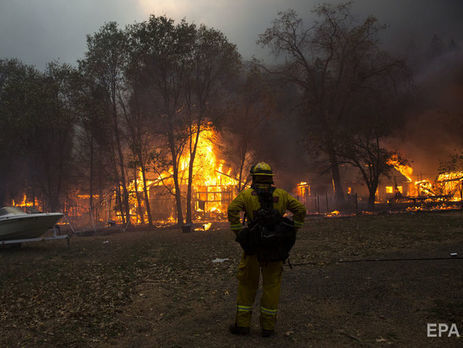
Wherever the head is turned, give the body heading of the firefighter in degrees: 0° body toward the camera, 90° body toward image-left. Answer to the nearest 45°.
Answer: approximately 180°

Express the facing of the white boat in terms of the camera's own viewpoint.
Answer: facing to the right of the viewer

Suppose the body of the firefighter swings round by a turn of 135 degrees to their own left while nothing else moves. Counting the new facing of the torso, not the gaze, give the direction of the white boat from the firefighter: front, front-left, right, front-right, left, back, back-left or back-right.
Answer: right
